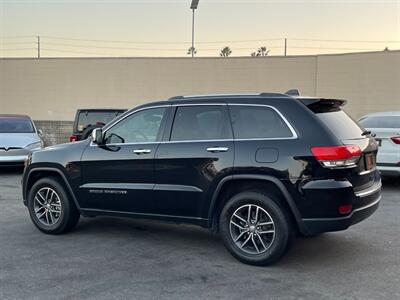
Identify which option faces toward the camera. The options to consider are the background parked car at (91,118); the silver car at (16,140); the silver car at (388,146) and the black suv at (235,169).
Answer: the silver car at (16,140)

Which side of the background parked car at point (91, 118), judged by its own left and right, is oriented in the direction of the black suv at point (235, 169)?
back

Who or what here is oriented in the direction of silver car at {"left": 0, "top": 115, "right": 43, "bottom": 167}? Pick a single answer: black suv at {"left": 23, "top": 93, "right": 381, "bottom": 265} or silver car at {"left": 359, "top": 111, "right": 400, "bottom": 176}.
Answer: the black suv

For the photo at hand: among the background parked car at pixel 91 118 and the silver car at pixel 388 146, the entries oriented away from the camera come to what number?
2

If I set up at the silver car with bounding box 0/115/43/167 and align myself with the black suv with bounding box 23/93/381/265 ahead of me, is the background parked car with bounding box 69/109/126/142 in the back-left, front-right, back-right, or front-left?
back-left

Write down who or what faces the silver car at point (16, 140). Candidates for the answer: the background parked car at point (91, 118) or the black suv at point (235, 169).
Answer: the black suv

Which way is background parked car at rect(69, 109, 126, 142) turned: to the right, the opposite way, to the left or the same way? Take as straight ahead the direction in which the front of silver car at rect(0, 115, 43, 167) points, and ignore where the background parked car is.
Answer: the opposite way

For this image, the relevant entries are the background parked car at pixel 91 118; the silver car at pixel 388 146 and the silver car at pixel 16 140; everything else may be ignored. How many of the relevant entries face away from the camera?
2

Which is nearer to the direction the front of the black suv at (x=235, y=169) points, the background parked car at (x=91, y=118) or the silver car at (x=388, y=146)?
the background parked car

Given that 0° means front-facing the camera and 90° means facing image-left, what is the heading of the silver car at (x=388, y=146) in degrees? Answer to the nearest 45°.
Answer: approximately 180°

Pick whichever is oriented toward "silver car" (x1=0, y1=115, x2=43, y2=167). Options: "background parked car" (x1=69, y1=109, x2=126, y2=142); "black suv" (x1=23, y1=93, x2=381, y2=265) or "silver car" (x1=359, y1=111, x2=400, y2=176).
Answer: the black suv

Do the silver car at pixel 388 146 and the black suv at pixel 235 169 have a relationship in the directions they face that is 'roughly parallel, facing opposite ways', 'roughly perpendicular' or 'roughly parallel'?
roughly perpendicular

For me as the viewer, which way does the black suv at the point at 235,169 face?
facing away from the viewer and to the left of the viewer

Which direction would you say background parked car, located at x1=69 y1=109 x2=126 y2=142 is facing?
away from the camera

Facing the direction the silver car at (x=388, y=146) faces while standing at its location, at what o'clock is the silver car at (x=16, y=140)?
the silver car at (x=16, y=140) is roughly at 9 o'clock from the silver car at (x=388, y=146).
